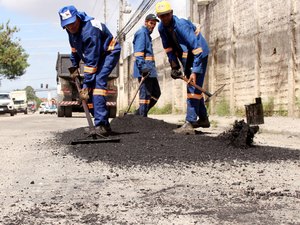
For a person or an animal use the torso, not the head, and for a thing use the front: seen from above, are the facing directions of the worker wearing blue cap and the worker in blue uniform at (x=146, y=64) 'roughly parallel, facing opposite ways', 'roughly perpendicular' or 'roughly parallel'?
roughly perpendicular

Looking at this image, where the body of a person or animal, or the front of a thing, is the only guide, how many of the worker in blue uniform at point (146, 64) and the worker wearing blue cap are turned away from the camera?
0

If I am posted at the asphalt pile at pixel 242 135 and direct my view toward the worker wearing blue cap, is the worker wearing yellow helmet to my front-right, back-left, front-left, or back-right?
front-right

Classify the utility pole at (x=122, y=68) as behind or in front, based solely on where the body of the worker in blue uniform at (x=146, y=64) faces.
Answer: behind

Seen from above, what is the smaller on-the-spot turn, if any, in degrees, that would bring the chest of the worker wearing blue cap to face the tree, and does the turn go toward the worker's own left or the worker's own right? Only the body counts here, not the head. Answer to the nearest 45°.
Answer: approximately 135° to the worker's own right

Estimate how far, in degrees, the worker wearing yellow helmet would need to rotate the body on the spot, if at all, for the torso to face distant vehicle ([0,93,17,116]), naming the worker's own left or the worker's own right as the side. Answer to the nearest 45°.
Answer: approximately 90° to the worker's own right

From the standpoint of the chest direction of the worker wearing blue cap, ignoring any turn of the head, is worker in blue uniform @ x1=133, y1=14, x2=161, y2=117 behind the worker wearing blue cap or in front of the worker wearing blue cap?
behind

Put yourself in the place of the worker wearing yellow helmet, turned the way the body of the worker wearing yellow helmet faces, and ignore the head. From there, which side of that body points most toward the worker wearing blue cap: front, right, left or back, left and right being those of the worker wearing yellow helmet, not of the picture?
front

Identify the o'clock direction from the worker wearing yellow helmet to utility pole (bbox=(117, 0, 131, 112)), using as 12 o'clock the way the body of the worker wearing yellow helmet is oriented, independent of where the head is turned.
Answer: The utility pole is roughly at 4 o'clock from the worker wearing yellow helmet.
